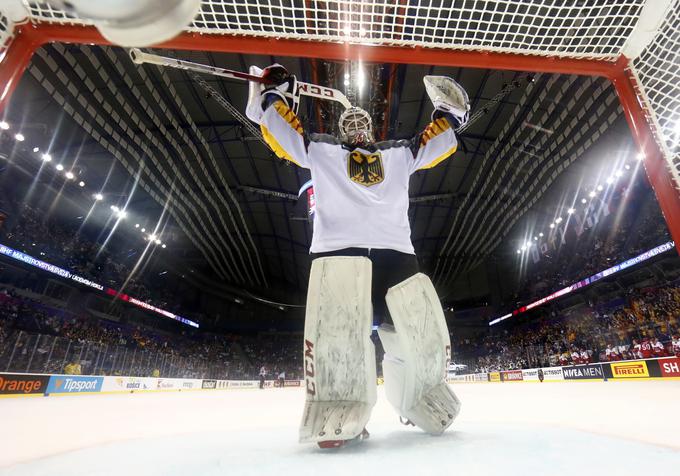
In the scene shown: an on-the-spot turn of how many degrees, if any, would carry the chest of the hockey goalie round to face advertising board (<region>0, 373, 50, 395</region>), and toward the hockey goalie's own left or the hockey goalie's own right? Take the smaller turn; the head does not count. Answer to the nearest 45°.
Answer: approximately 135° to the hockey goalie's own right

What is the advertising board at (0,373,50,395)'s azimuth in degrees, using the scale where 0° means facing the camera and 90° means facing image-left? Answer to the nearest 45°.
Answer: approximately 315°

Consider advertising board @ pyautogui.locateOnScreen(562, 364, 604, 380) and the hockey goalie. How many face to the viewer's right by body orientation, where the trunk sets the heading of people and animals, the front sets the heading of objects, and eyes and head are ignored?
0

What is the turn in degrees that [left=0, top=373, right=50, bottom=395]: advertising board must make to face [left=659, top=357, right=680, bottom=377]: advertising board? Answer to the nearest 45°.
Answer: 0° — it already faces it

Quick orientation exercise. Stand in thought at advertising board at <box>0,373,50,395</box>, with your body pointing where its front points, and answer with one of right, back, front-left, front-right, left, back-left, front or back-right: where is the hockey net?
front-right

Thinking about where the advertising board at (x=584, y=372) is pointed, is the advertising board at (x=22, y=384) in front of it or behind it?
in front

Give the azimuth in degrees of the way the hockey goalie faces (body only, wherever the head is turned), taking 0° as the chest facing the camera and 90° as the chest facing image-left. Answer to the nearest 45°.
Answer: approximately 0°

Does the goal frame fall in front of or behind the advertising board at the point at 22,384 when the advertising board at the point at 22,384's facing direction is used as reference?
in front

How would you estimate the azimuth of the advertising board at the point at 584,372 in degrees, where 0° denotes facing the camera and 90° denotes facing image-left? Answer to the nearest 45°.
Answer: approximately 45°

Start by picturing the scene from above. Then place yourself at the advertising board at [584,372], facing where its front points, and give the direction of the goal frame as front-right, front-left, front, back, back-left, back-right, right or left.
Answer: front-left

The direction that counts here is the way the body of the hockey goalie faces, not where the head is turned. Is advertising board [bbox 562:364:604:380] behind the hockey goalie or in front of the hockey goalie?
behind

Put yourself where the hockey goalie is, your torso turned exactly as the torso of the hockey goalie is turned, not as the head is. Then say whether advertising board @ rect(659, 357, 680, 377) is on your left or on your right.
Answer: on your left
